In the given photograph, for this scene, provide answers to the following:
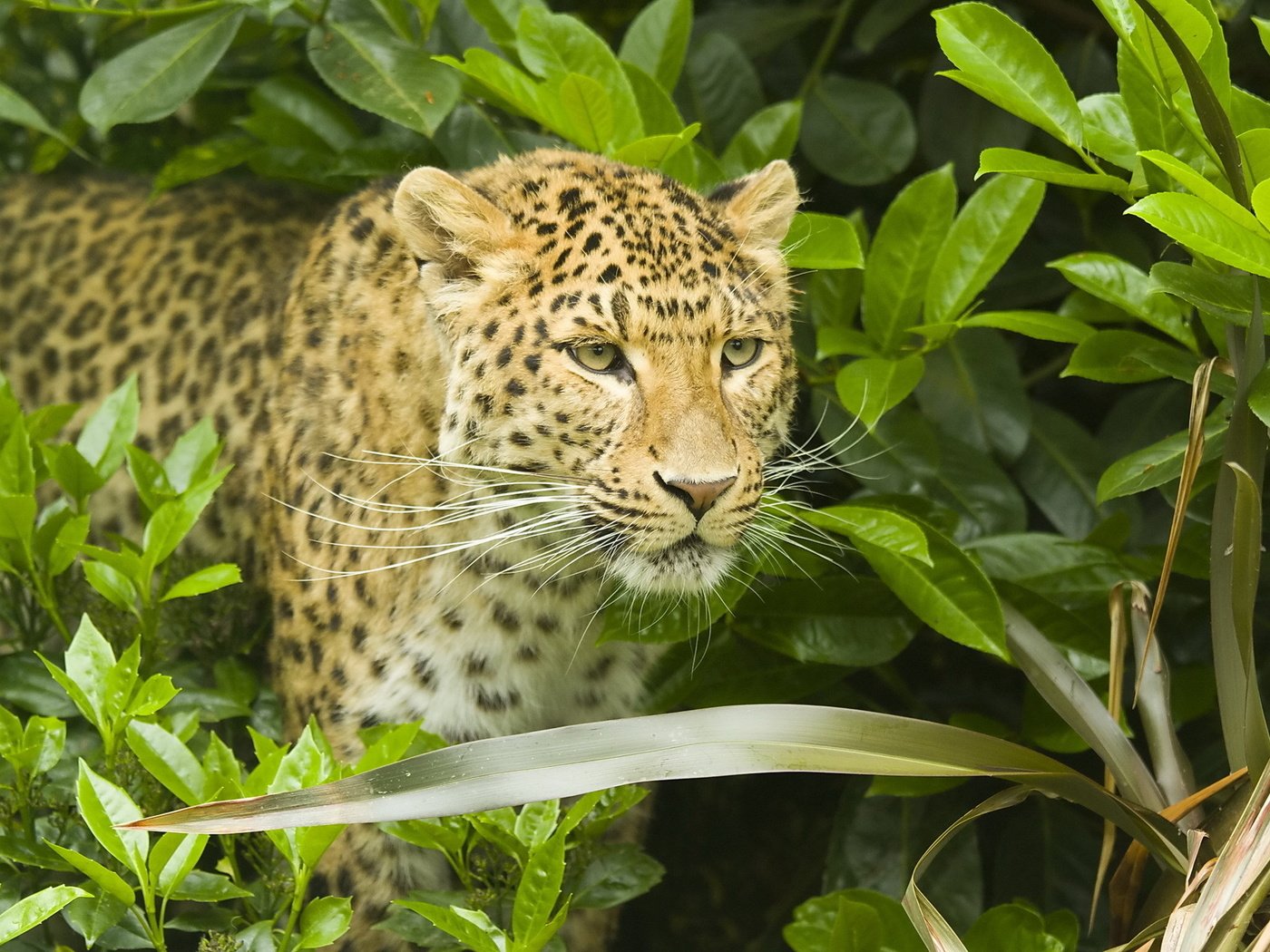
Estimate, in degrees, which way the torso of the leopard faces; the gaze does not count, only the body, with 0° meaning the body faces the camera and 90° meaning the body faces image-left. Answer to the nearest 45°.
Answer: approximately 315°

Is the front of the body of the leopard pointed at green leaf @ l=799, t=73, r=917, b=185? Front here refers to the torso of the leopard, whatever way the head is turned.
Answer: no

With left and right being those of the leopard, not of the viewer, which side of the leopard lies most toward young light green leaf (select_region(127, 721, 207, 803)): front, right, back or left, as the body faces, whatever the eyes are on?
right

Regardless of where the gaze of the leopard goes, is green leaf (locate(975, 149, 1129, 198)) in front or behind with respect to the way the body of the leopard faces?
in front

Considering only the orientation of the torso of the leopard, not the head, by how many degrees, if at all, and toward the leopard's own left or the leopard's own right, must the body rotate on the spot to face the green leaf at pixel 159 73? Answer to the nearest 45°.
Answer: approximately 180°

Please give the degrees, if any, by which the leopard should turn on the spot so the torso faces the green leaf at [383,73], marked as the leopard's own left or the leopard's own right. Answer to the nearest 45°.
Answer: approximately 180°

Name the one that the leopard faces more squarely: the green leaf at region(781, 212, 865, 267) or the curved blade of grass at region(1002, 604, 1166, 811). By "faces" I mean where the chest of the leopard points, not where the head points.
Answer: the curved blade of grass

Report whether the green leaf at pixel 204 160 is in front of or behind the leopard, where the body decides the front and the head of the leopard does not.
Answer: behind

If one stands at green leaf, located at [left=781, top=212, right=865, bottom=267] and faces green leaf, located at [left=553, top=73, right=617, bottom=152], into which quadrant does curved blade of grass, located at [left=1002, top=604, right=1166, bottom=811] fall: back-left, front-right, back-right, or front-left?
back-left

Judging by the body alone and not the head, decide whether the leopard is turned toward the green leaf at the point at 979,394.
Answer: no

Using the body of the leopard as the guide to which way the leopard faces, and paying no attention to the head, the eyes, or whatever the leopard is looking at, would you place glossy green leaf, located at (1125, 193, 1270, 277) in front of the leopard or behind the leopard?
in front

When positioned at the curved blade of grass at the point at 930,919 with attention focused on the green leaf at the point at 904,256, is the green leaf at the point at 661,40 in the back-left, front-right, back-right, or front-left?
front-left

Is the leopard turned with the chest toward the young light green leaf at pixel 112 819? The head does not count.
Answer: no

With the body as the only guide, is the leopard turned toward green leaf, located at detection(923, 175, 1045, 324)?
no
